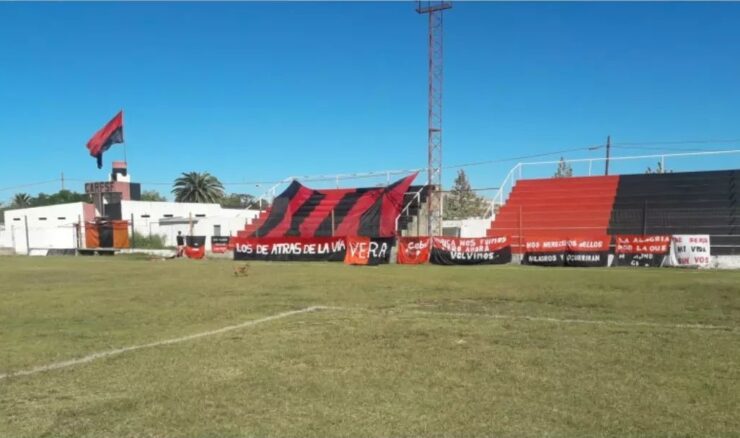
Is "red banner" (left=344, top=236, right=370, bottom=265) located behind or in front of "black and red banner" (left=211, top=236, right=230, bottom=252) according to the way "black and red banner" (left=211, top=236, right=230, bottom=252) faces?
in front

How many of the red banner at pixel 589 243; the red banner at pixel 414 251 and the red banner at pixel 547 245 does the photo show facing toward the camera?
3

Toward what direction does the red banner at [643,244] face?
toward the camera

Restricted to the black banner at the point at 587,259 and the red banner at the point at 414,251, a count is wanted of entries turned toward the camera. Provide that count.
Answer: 2

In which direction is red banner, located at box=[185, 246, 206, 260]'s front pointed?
toward the camera

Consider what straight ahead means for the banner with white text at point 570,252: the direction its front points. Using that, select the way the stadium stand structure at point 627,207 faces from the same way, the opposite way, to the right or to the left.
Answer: the same way

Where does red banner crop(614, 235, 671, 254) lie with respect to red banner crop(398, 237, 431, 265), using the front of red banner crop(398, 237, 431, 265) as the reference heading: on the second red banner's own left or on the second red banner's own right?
on the second red banner's own left

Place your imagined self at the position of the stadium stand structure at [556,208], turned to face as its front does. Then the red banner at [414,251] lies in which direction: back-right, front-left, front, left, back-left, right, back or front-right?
front-right

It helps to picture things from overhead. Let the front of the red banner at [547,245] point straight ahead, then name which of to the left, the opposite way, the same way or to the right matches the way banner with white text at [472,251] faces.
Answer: the same way

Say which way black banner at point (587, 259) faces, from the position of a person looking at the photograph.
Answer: facing the viewer
